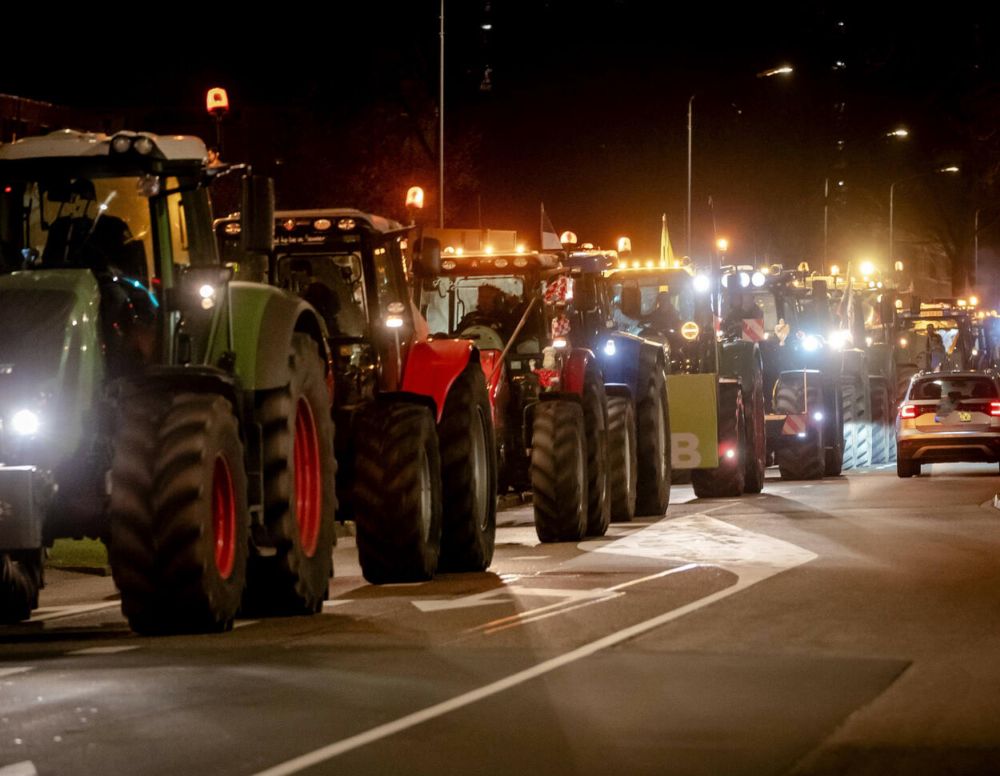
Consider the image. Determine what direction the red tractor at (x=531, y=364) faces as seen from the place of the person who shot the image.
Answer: facing the viewer and to the left of the viewer

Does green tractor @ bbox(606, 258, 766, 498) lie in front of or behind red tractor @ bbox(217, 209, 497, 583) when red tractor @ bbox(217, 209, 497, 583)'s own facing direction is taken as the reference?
behind

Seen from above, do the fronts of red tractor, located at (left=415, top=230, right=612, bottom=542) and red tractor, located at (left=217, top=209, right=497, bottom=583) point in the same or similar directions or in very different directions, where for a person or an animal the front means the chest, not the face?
same or similar directions

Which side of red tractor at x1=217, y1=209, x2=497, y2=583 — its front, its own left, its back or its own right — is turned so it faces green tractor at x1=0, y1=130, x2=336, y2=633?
front

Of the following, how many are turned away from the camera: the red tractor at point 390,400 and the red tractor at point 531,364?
0

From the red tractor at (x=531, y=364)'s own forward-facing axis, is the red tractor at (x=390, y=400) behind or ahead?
ahead

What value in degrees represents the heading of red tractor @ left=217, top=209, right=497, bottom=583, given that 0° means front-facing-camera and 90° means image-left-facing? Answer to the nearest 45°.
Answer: approximately 45°

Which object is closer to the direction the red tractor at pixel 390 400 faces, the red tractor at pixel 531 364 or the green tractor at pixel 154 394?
the green tractor

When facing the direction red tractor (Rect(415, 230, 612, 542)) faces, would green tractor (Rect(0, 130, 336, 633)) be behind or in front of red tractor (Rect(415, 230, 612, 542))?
in front
